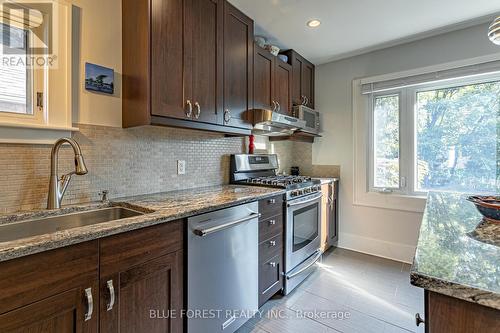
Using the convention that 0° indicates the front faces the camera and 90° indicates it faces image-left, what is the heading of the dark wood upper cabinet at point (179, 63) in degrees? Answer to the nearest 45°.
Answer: approximately 315°

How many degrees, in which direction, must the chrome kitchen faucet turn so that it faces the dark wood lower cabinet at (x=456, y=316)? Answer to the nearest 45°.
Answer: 0° — it already faces it

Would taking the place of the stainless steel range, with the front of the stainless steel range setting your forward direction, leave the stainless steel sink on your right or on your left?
on your right

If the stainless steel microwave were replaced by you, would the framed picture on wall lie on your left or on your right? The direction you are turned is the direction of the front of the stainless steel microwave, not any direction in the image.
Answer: on your right

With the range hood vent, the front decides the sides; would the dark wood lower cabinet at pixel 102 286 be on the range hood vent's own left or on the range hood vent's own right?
on the range hood vent's own right

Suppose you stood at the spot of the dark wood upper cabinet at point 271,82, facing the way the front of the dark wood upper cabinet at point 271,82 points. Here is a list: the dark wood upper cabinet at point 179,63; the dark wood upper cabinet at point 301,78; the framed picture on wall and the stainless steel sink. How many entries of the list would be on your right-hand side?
3

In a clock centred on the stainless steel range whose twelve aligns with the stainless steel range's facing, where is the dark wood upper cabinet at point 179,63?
The dark wood upper cabinet is roughly at 3 o'clock from the stainless steel range.

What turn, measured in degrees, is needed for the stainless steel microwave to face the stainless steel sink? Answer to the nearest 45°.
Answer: approximately 90° to its right

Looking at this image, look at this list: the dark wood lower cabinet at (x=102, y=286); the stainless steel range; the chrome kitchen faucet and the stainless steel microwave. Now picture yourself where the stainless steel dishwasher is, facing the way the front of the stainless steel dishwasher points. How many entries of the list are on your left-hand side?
2
